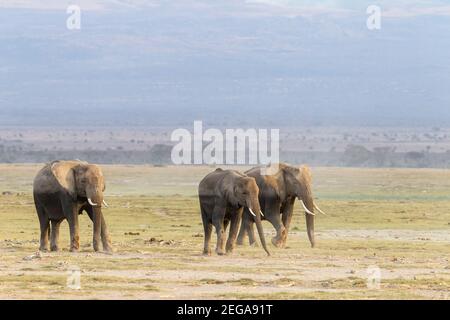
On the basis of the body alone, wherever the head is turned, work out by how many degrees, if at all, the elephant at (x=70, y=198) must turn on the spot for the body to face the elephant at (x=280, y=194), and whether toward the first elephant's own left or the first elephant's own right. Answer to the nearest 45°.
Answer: approximately 45° to the first elephant's own left

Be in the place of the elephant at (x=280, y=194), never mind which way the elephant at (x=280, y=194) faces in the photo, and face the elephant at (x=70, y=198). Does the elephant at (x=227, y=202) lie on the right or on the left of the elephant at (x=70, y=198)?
left

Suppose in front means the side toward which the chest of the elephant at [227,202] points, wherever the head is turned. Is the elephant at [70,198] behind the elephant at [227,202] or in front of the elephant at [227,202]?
behind

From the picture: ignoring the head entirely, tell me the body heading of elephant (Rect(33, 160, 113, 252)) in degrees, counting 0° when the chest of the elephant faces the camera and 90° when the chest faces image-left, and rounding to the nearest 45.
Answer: approximately 315°

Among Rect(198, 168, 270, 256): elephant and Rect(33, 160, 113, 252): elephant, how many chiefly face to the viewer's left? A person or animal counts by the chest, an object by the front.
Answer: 0

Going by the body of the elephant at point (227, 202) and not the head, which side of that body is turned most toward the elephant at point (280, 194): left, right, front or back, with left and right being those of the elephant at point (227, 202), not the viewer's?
left

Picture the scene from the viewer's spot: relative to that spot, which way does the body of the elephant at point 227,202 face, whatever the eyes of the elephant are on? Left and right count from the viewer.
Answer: facing the viewer and to the right of the viewer

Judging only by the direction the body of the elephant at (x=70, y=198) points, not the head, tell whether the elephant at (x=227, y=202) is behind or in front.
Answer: in front
